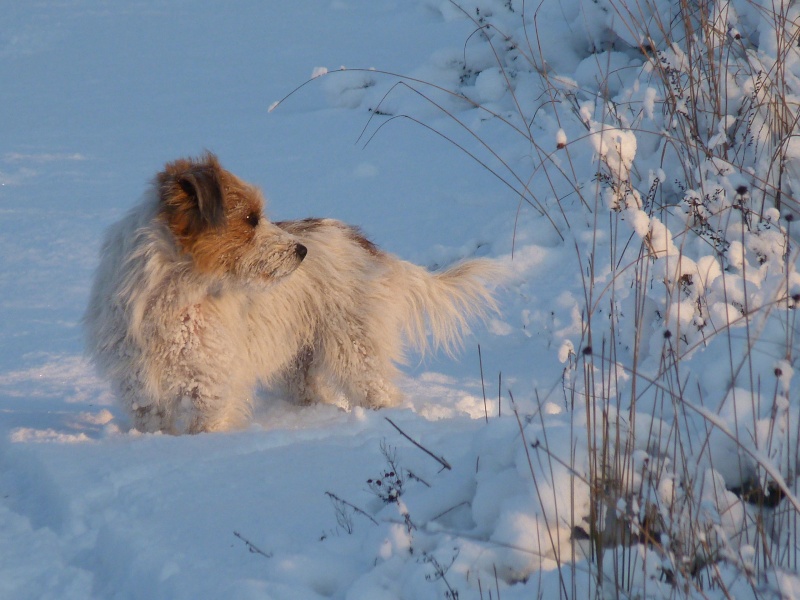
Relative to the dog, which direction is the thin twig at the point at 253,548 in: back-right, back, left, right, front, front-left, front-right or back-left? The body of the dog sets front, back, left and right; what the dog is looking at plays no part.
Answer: front-left

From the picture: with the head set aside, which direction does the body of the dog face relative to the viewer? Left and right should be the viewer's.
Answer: facing the viewer and to the left of the viewer
